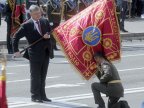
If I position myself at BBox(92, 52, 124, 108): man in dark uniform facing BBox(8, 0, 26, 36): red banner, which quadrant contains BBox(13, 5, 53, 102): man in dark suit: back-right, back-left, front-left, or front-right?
front-left

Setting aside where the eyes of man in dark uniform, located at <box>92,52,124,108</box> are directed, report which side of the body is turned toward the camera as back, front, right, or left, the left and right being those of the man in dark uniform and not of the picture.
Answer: left

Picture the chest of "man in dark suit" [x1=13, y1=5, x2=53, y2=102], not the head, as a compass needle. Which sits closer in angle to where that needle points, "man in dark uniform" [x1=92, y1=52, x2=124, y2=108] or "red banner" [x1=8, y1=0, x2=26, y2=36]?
the man in dark uniform

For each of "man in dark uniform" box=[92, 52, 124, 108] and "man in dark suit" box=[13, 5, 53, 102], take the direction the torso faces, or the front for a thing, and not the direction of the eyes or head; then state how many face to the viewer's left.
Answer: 1

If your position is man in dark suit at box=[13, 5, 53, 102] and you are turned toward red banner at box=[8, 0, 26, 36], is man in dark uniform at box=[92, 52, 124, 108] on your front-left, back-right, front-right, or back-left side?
back-right

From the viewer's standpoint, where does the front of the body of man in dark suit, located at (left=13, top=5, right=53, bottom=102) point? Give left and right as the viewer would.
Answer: facing the viewer and to the right of the viewer

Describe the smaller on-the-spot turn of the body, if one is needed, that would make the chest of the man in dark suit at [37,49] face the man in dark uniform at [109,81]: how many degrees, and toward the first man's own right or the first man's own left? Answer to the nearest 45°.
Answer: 0° — they already face them

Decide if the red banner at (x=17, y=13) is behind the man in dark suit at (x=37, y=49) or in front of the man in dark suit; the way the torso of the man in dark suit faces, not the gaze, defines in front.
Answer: behind
